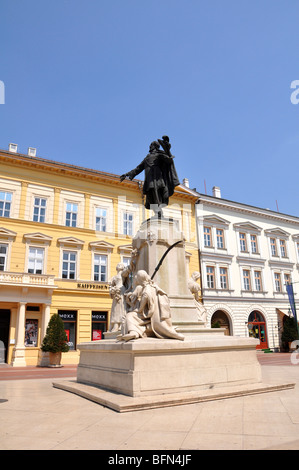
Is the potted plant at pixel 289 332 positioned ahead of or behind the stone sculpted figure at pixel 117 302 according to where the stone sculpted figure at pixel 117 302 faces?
behind

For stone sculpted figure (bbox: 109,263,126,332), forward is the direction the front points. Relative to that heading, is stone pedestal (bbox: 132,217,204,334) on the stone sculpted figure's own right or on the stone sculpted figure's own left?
on the stone sculpted figure's own left

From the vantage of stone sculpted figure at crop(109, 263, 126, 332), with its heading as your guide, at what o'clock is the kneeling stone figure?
The kneeling stone figure is roughly at 10 o'clock from the stone sculpted figure.

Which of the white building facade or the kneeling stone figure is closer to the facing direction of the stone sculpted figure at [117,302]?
the kneeling stone figure

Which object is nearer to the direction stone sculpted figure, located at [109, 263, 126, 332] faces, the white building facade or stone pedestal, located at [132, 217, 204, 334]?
the stone pedestal

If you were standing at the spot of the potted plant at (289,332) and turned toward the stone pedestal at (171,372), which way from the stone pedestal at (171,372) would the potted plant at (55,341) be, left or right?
right

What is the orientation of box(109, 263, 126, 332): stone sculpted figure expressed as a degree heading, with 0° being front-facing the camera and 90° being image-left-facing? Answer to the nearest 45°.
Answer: approximately 45°

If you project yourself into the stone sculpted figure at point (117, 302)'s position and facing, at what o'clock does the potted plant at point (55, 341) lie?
The potted plant is roughly at 4 o'clock from the stone sculpted figure.

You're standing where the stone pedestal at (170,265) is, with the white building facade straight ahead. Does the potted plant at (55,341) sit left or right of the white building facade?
left

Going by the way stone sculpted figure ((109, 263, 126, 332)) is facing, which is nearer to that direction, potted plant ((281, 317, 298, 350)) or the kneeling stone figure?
the kneeling stone figure
